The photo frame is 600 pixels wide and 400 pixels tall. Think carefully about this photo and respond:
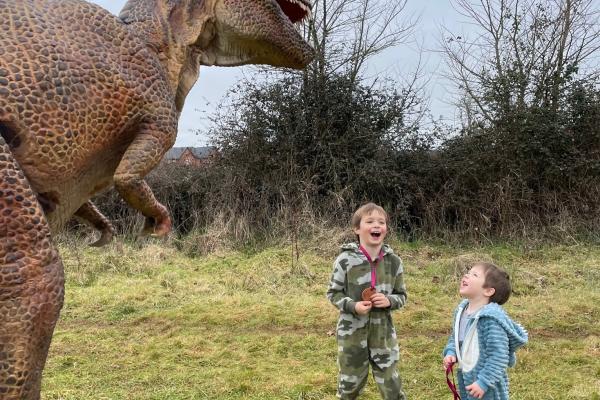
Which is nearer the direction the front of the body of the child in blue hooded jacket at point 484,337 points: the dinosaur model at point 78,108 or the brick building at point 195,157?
the dinosaur model

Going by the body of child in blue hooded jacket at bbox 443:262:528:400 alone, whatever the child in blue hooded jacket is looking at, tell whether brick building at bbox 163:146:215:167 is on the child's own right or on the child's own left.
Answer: on the child's own right

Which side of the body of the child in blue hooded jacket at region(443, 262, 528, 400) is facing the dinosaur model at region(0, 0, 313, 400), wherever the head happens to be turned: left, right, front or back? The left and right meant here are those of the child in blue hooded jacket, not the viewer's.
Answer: front

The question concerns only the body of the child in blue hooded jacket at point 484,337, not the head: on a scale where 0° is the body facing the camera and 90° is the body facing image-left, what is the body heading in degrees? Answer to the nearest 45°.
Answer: approximately 45°

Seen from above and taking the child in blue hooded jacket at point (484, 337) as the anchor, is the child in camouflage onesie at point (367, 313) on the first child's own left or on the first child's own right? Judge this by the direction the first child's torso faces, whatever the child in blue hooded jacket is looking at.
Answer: on the first child's own right
